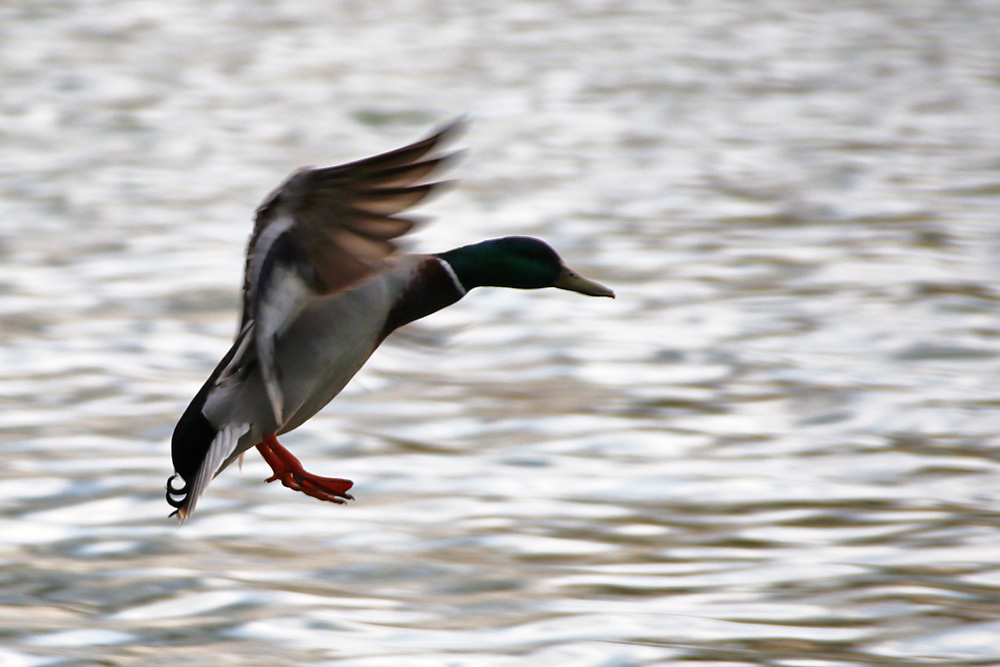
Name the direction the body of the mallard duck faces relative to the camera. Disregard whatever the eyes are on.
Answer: to the viewer's right
